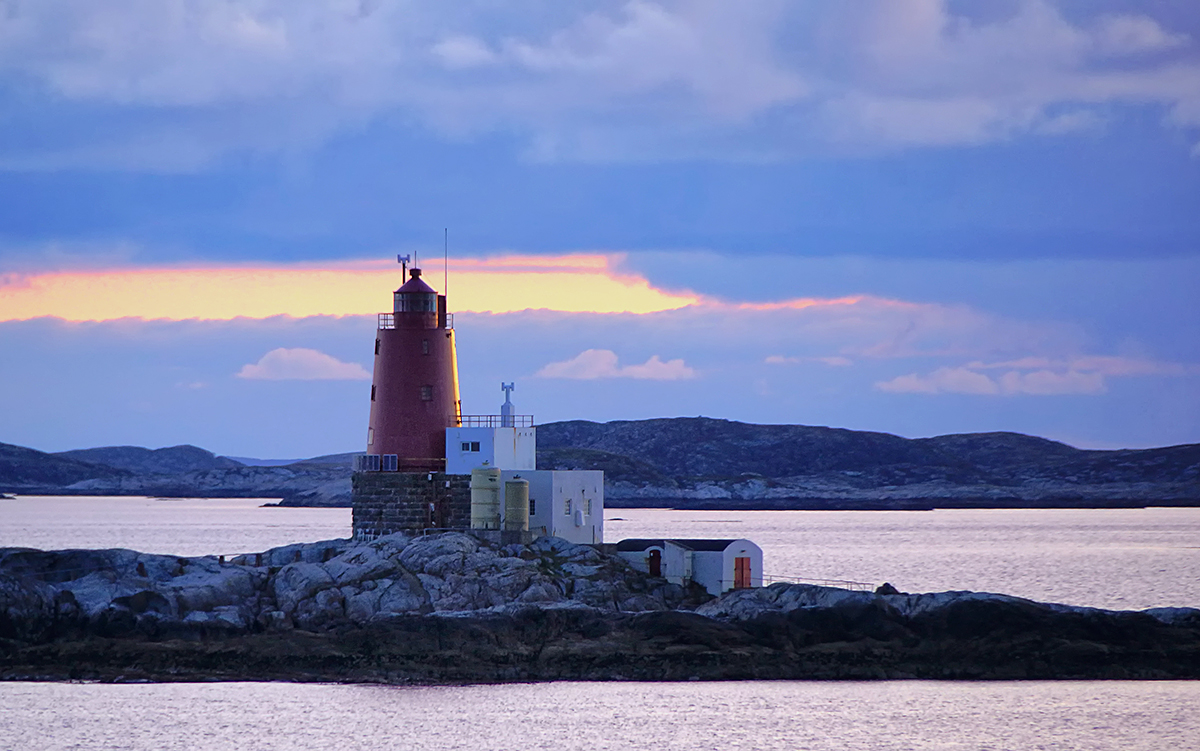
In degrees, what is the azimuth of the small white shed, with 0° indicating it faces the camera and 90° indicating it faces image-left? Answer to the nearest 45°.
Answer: approximately 315°

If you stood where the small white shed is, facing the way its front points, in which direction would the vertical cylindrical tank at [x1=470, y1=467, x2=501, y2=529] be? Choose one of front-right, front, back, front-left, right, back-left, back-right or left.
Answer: back-right

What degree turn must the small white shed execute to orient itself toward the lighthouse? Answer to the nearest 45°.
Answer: approximately 135° to its right

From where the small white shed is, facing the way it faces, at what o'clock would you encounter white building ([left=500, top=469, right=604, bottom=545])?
The white building is roughly at 5 o'clock from the small white shed.

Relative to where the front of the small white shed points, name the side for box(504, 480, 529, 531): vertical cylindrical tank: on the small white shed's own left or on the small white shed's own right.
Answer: on the small white shed's own right

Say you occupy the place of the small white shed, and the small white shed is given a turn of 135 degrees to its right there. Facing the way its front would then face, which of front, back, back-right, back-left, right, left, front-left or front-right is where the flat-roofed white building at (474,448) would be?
front
